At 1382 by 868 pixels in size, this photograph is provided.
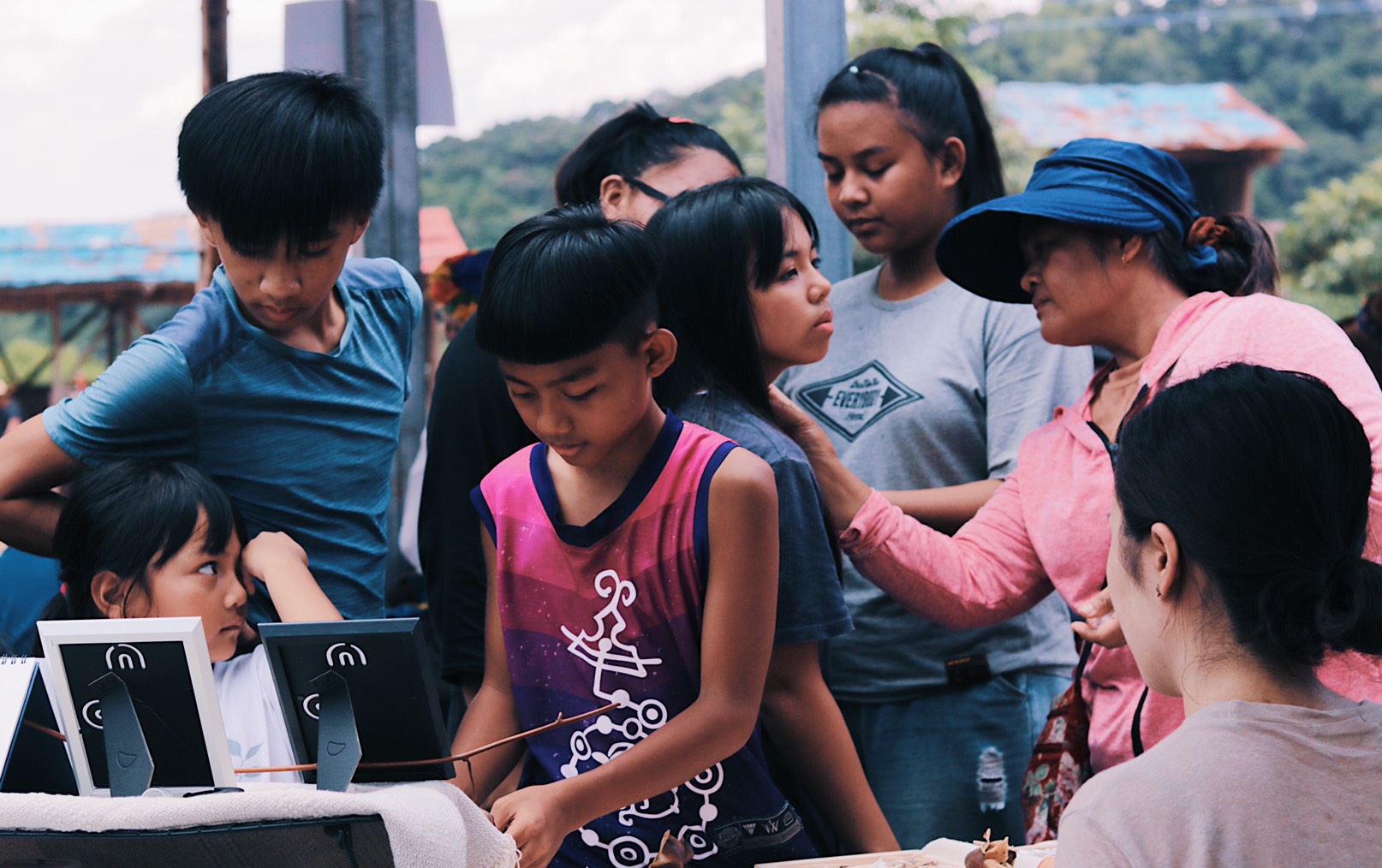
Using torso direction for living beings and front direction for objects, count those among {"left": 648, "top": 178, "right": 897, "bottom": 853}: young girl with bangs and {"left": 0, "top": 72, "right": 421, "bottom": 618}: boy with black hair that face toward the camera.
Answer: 1

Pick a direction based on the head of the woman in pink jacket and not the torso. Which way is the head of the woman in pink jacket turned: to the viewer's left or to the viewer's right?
to the viewer's left

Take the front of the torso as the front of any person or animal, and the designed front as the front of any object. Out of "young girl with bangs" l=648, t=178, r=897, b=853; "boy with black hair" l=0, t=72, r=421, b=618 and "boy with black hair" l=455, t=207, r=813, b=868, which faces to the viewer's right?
the young girl with bangs

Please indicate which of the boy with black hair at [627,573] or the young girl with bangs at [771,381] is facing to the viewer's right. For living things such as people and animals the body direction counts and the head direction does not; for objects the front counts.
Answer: the young girl with bangs

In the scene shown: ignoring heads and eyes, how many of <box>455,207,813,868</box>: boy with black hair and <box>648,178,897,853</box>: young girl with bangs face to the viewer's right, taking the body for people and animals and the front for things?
1

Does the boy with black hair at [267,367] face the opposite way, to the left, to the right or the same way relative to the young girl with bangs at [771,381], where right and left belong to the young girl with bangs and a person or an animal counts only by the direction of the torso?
to the right

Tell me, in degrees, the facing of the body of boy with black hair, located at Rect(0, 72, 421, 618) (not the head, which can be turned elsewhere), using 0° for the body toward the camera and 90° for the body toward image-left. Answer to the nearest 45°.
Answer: approximately 0°

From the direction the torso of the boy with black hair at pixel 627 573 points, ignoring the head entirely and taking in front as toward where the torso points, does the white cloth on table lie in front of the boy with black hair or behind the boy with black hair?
in front

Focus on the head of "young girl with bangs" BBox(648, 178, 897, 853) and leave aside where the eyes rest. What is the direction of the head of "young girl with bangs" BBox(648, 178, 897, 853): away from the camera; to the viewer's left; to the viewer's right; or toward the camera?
to the viewer's right

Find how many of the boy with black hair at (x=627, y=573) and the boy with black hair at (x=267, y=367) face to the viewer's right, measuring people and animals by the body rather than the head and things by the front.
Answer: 0

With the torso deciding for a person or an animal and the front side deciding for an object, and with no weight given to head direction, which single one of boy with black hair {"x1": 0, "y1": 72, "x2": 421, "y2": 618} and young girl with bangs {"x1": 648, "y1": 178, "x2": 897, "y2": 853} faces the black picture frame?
the boy with black hair

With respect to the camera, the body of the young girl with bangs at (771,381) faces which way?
to the viewer's right
